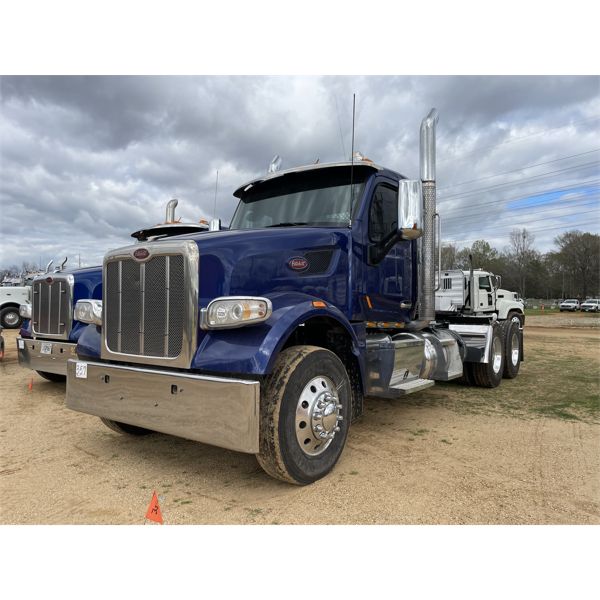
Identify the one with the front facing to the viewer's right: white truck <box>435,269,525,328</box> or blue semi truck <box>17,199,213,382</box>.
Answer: the white truck

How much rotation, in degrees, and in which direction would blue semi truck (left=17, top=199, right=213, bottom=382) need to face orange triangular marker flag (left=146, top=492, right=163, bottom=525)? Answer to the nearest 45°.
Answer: approximately 45° to its left

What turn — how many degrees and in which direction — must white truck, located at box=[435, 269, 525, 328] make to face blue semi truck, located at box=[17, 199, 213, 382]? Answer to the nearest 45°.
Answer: approximately 135° to its right

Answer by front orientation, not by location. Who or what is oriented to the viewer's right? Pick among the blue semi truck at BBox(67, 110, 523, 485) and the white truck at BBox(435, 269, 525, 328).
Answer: the white truck

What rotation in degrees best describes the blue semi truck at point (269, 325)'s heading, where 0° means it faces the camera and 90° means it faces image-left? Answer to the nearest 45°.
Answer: approximately 45°

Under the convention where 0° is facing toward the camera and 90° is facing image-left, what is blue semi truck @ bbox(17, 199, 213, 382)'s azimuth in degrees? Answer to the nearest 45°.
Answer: approximately 45°

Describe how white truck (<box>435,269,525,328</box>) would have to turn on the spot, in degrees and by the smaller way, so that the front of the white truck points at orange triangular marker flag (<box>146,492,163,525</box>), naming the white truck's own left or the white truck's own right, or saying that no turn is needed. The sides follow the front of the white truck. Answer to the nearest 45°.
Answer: approximately 90° to the white truck's own right

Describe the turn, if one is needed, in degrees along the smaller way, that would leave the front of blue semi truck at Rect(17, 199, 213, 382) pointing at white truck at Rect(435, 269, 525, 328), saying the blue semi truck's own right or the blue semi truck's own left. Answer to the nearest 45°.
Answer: approximately 135° to the blue semi truck's own left

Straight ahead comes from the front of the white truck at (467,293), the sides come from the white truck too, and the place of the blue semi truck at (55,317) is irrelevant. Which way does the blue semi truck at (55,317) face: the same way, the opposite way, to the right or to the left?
to the right

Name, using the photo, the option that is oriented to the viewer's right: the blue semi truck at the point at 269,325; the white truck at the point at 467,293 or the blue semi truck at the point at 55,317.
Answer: the white truck

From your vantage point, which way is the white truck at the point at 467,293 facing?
to the viewer's right

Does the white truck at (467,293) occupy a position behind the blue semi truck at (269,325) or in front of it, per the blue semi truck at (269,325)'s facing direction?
behind
